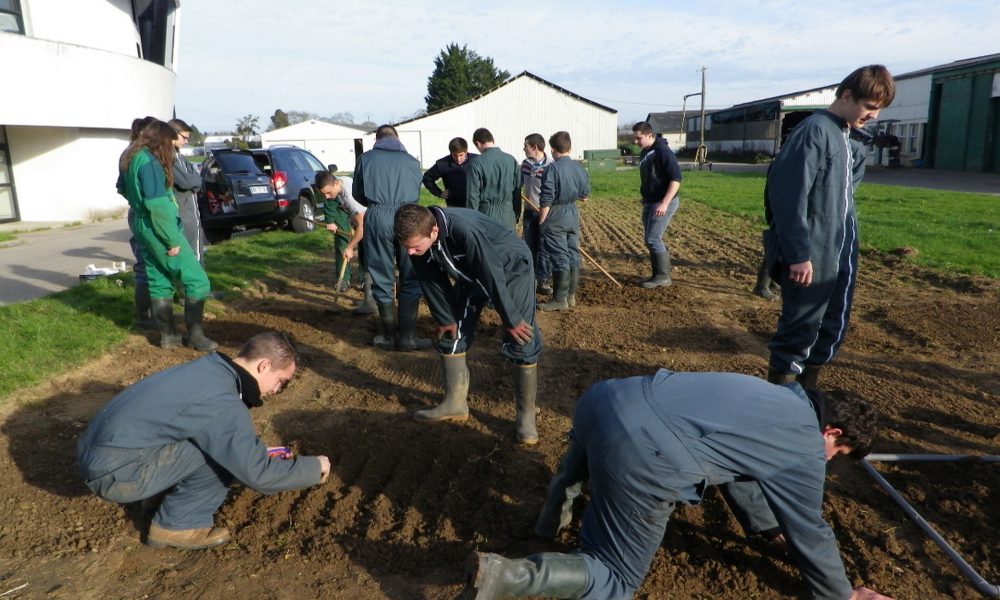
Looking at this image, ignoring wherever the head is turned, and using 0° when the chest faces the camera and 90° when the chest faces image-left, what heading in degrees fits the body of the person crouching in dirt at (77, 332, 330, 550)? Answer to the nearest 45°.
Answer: approximately 270°

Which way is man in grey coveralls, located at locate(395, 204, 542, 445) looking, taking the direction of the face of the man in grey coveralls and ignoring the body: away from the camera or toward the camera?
toward the camera

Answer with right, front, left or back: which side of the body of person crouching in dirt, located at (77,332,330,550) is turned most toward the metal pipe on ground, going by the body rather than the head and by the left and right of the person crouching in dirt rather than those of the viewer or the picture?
front

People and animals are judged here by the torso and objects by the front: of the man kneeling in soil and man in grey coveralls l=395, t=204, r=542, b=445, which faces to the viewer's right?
the man kneeling in soil

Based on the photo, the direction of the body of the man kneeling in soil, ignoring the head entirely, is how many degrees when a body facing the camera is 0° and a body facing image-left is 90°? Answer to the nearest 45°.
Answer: approximately 270°

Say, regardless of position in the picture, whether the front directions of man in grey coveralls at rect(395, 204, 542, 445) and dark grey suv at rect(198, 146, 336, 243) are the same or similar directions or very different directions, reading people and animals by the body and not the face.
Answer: very different directions

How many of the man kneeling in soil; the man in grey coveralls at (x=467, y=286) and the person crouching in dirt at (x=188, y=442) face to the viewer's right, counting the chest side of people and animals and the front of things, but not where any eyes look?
2

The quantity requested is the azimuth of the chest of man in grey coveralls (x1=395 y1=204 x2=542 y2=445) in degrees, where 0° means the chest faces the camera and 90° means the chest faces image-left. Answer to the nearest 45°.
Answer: approximately 45°

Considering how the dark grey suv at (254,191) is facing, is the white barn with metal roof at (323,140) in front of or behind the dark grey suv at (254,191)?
in front

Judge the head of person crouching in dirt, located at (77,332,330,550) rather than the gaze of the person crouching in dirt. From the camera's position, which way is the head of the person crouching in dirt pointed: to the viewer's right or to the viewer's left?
to the viewer's right

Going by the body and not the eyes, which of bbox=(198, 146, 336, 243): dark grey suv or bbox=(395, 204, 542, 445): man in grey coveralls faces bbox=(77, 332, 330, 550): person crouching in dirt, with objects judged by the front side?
the man in grey coveralls

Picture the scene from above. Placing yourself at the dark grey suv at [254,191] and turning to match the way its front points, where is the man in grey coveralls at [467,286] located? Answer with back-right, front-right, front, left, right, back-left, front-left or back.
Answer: back-right

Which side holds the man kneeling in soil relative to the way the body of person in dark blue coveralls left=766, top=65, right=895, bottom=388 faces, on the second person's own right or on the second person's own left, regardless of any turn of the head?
on the second person's own right
